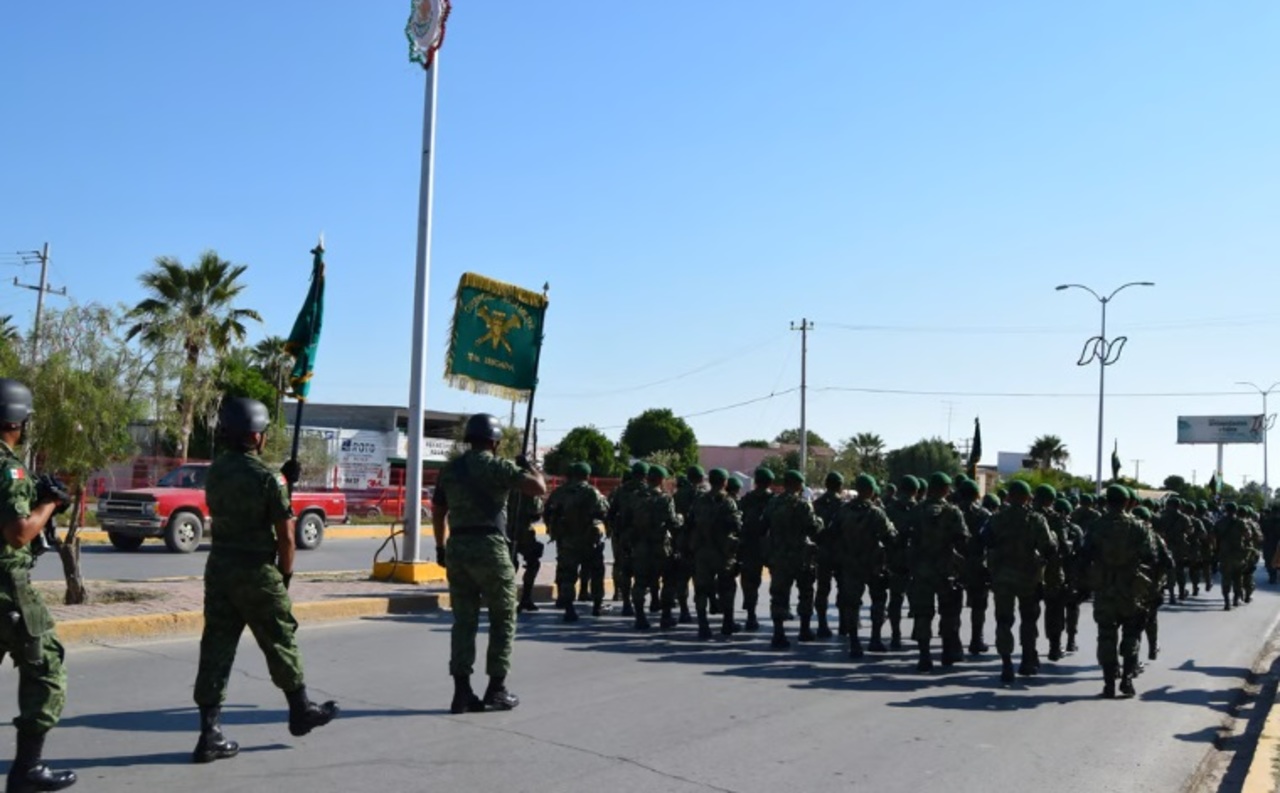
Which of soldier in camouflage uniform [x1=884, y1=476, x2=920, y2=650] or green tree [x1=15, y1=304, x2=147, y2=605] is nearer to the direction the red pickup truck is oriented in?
the green tree

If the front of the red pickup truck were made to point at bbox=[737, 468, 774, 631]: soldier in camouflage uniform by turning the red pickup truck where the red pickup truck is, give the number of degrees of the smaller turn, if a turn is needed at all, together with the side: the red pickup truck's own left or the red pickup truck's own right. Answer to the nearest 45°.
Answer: approximately 90° to the red pickup truck's own left

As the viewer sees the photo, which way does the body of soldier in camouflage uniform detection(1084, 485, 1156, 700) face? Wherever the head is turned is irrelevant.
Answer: away from the camera

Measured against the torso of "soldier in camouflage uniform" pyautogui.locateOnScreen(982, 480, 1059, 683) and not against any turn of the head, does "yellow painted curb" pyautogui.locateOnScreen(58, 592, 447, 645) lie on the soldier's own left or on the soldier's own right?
on the soldier's own left

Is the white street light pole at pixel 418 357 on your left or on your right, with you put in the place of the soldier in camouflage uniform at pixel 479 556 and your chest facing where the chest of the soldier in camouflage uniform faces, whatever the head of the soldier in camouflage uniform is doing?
on your left

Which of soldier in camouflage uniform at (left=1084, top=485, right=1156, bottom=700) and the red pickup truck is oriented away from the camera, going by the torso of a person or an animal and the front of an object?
the soldier in camouflage uniform

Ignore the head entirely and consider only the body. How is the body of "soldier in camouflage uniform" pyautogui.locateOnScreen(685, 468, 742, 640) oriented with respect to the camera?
away from the camera

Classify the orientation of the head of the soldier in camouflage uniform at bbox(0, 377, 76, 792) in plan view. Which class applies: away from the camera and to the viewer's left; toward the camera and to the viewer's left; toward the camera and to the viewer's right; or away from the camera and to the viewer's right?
away from the camera and to the viewer's right

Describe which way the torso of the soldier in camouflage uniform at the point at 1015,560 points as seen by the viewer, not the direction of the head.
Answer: away from the camera

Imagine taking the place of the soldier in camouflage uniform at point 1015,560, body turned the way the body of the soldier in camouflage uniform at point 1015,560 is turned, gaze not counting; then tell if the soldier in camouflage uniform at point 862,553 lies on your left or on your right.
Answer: on your left

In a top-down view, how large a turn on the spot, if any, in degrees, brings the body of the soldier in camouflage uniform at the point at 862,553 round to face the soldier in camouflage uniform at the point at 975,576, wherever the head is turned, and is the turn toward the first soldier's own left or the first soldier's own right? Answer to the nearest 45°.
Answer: approximately 90° to the first soldier's own right

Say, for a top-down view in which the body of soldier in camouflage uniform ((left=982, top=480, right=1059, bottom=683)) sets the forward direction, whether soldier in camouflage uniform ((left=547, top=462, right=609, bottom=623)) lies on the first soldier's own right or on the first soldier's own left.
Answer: on the first soldier's own left

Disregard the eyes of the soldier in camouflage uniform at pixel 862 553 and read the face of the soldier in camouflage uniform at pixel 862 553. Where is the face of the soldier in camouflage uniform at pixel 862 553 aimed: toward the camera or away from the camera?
away from the camera
